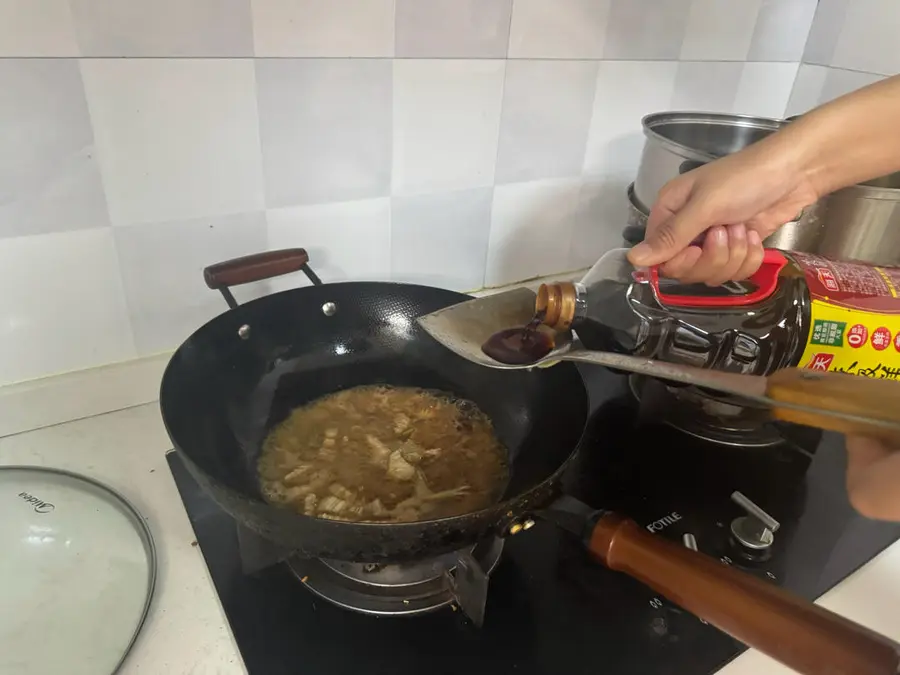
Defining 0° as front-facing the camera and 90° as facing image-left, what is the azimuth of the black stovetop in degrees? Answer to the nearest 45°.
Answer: approximately 315°
